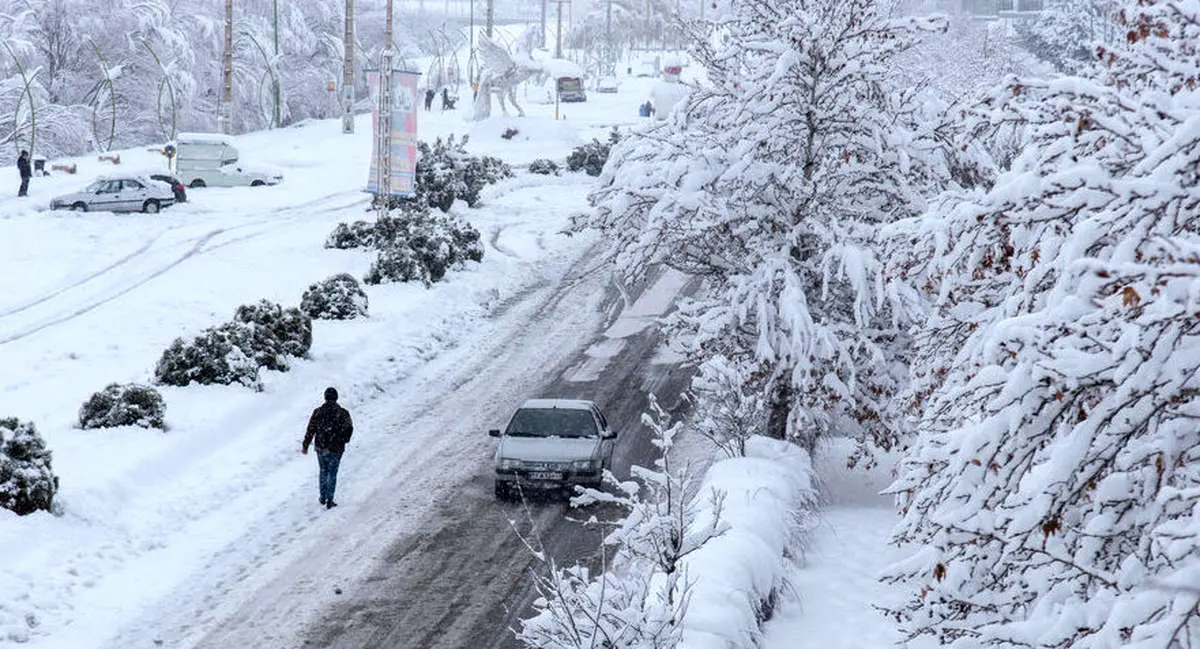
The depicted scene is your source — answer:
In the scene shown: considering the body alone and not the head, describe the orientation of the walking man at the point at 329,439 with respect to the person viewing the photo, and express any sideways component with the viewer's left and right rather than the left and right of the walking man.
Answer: facing away from the viewer

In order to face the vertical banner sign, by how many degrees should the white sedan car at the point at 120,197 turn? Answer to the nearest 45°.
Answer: approximately 135° to its left

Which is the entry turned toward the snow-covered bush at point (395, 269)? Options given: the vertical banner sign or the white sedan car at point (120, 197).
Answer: the vertical banner sign

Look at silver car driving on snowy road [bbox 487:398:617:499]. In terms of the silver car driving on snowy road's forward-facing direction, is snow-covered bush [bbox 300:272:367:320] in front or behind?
behind

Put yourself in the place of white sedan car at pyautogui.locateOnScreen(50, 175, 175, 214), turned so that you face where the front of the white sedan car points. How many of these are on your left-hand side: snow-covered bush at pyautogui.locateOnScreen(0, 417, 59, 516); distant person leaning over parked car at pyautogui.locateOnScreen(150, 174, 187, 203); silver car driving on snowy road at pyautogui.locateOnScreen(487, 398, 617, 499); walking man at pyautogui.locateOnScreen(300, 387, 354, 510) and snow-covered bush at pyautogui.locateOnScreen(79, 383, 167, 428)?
4

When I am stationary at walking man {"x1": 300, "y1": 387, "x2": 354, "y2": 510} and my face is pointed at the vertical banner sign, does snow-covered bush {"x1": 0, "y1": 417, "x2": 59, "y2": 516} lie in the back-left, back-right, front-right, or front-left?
back-left

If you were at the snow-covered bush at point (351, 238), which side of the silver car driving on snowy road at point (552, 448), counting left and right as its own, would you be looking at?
back

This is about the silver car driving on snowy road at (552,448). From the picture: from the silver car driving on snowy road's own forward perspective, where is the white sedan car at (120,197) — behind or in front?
behind

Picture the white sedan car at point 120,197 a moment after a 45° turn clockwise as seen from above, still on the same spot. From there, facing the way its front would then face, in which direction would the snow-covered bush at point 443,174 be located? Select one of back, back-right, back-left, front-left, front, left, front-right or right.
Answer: back-right

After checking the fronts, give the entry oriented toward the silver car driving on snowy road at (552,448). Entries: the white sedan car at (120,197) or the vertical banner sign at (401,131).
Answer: the vertical banner sign

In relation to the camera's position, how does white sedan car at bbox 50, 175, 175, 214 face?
facing to the left of the viewer

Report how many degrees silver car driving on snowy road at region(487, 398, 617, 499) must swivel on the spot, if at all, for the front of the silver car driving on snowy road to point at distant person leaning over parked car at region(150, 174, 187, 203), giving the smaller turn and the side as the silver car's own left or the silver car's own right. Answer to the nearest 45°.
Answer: approximately 135° to the silver car's own right

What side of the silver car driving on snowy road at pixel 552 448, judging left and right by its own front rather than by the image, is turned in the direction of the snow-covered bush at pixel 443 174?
back

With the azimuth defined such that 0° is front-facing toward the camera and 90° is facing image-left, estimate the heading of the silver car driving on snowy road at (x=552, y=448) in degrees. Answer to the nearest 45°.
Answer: approximately 0°

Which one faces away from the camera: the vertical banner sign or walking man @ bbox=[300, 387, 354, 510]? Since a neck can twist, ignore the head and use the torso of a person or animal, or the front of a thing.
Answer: the walking man

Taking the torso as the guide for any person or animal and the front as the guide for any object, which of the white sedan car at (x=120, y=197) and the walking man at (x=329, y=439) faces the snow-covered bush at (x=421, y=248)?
the walking man
